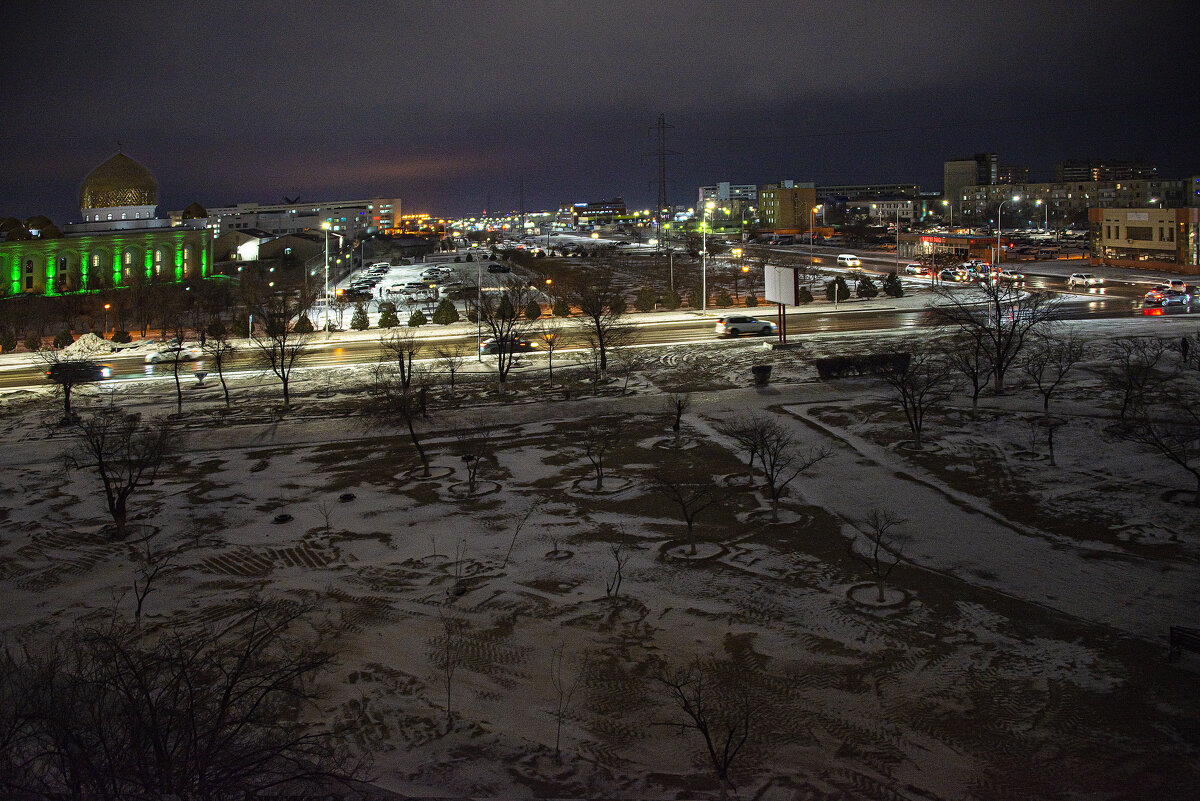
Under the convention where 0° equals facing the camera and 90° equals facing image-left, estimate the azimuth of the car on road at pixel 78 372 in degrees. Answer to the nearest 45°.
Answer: approximately 270°

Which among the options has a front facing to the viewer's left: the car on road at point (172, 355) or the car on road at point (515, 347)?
the car on road at point (172, 355)

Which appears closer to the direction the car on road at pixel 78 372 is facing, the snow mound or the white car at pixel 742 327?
the white car

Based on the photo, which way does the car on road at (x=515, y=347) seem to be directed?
to the viewer's right

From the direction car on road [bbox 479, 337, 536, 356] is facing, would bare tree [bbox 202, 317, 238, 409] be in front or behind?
behind

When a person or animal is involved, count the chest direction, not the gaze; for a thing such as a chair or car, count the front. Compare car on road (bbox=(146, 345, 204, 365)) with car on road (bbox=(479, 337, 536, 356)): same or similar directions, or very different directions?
very different directions

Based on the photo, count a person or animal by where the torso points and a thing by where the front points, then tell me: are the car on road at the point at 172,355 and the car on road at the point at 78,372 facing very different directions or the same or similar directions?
very different directions

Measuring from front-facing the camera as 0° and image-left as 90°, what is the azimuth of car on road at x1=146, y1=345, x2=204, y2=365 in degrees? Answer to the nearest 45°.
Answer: approximately 90°

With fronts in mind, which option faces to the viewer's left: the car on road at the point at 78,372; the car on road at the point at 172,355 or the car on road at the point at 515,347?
the car on road at the point at 172,355

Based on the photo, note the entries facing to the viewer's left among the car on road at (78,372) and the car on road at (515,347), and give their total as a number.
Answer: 0
